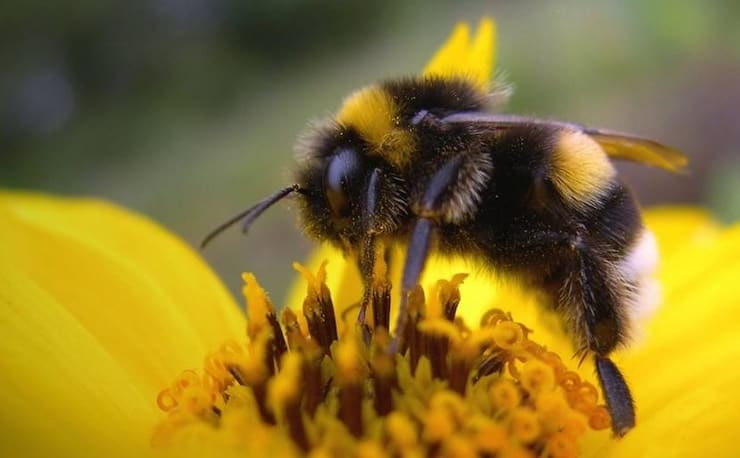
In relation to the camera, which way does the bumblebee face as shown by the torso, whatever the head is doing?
to the viewer's left
